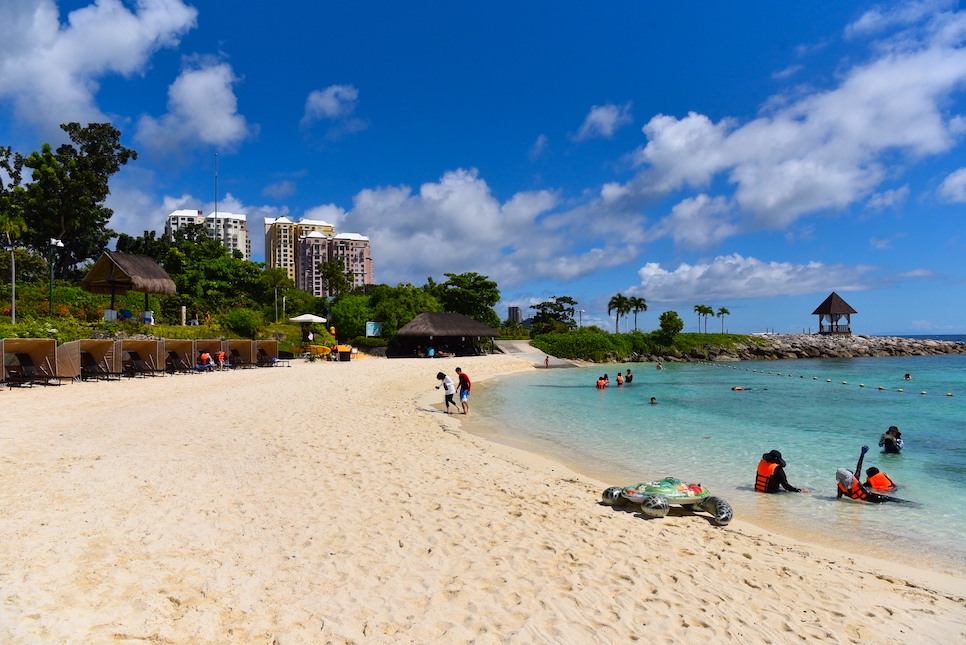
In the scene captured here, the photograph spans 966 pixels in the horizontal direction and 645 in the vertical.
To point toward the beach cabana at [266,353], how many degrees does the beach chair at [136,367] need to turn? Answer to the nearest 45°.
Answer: approximately 90° to its left

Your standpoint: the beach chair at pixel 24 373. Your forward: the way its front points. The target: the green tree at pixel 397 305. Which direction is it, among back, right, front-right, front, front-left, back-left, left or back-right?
front-left

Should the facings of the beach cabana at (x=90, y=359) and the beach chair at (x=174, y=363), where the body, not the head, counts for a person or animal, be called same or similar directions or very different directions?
same or similar directions

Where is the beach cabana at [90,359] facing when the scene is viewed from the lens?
facing the viewer and to the right of the viewer

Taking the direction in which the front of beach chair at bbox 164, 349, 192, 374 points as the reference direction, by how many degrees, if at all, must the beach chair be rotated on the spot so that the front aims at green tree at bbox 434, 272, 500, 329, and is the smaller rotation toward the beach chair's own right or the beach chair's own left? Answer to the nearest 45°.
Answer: approximately 90° to the beach chair's own left

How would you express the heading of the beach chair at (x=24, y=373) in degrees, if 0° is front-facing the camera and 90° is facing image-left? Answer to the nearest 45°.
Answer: approximately 270°

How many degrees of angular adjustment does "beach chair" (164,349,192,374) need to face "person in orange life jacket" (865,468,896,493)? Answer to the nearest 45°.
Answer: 0° — it already faces them

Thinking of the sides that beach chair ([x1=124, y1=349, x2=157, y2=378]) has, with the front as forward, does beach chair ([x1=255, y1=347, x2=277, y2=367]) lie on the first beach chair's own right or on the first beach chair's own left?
on the first beach chair's own left

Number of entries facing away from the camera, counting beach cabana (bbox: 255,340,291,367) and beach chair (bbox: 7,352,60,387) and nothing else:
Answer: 0

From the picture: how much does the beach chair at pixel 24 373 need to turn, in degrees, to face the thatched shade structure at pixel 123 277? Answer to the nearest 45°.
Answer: approximately 90° to its left

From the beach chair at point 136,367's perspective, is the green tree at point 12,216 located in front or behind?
behind

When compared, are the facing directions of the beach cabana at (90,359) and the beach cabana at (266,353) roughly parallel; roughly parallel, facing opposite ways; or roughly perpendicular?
roughly parallel

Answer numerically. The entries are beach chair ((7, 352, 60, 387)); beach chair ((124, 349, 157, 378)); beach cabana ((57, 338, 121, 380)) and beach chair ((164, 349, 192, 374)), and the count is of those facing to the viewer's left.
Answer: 0

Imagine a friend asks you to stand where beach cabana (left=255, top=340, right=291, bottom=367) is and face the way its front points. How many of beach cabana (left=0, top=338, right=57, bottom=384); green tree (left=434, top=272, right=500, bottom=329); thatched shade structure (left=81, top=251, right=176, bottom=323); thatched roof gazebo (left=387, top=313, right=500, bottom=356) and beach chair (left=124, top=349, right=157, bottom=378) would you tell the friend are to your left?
2

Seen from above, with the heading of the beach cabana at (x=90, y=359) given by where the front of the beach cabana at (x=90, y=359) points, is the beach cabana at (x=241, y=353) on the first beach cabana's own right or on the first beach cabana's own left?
on the first beach cabana's own left

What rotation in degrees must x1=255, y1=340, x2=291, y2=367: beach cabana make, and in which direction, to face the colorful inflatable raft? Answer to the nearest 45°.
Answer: approximately 45° to its right

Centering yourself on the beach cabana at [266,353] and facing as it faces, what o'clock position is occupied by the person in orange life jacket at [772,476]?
The person in orange life jacket is roughly at 1 o'clock from the beach cabana.

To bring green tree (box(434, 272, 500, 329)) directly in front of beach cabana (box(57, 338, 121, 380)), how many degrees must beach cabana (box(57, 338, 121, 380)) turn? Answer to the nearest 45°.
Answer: approximately 90° to its left

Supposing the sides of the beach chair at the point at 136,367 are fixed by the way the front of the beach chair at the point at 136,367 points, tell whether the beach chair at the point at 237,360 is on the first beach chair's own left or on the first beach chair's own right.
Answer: on the first beach chair's own left

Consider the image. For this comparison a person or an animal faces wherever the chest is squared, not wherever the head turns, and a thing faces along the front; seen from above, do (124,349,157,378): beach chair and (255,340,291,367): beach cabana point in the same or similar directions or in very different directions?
same or similar directions

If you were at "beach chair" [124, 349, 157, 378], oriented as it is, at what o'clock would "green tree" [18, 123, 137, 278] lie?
The green tree is roughly at 7 o'clock from the beach chair.
